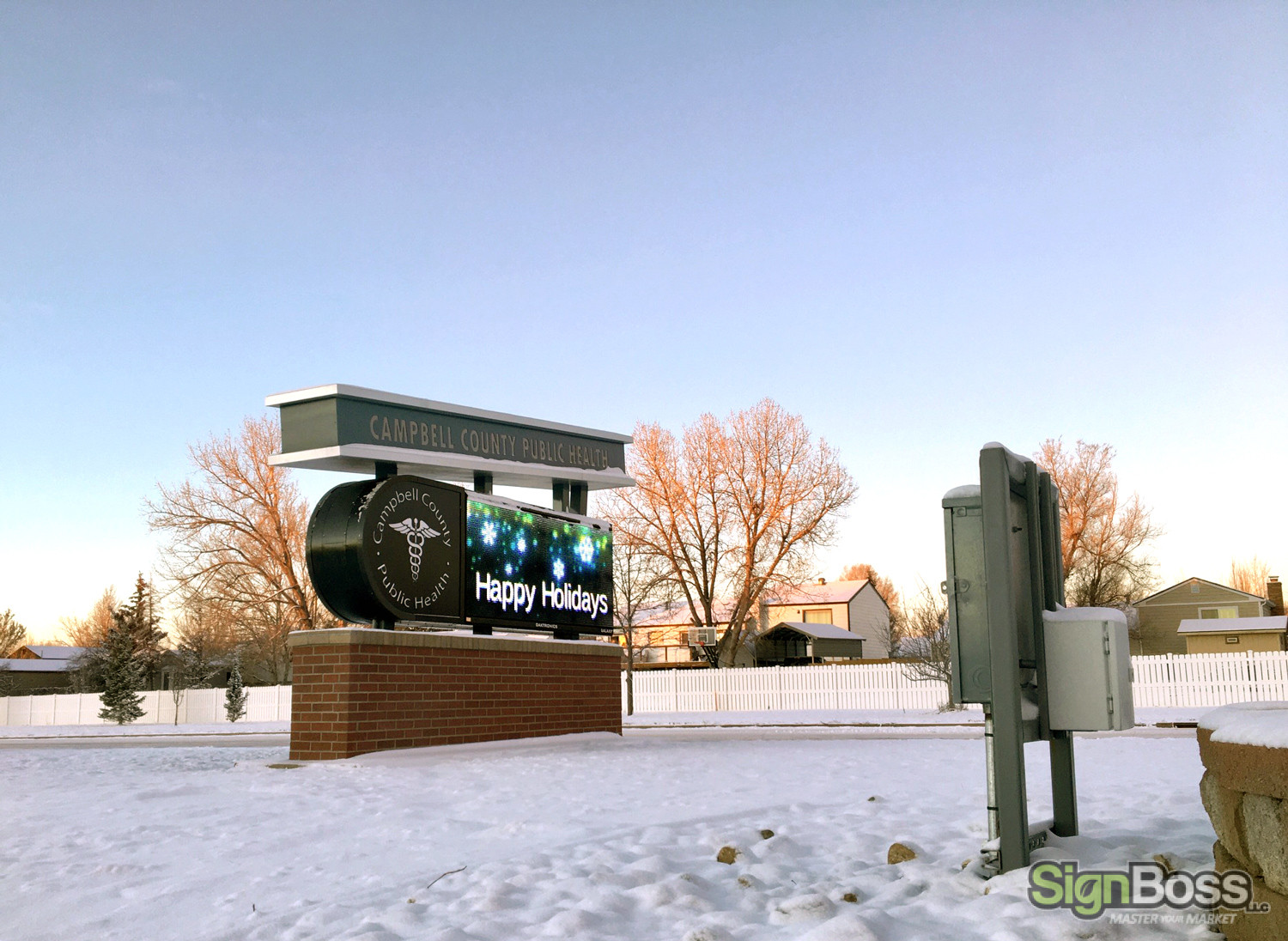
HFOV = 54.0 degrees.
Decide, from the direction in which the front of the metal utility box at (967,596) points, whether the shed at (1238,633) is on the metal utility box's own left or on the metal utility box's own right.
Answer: on the metal utility box's own right

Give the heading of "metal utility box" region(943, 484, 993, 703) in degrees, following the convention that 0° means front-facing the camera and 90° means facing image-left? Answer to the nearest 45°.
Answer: approximately 90°

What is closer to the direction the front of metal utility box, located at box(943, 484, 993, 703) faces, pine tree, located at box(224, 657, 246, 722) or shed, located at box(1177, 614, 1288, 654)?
the pine tree

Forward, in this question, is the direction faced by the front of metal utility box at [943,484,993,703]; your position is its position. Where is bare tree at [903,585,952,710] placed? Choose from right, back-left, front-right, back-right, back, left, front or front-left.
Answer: right

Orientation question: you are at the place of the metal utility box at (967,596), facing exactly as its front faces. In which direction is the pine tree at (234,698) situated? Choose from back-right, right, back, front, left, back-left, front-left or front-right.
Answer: front-right

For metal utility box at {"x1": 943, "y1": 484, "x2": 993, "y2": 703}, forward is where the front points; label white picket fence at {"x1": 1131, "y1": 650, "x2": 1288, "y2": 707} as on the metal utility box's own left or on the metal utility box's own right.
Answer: on the metal utility box's own right

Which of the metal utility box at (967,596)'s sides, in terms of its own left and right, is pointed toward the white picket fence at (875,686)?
right

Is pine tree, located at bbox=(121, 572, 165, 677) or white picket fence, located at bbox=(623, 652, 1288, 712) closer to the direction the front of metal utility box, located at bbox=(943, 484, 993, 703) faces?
the pine tree

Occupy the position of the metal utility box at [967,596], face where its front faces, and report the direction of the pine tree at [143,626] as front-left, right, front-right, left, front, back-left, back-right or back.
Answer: front-right

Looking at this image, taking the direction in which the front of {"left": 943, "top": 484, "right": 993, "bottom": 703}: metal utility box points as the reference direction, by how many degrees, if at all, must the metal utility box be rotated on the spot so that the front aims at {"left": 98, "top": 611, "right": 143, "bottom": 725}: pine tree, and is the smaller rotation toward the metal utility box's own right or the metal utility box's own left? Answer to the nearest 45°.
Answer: approximately 45° to the metal utility box's own right

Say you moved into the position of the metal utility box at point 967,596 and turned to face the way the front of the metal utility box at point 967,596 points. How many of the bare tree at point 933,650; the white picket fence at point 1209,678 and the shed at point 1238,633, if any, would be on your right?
3
